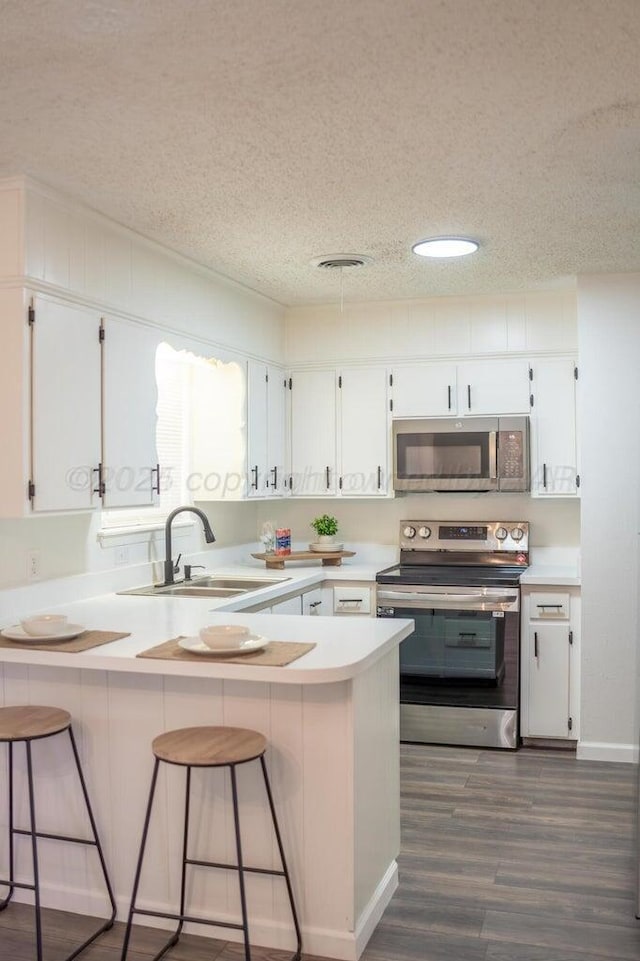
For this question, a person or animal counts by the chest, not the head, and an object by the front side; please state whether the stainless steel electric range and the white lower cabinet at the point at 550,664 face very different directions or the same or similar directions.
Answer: same or similar directions

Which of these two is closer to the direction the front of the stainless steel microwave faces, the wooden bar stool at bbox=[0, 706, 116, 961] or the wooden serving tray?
the wooden bar stool

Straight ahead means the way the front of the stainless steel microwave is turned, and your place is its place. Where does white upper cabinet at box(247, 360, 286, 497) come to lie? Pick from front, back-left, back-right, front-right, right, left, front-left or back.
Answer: right

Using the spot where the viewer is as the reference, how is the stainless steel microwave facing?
facing the viewer

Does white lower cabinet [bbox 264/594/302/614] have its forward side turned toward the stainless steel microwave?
no

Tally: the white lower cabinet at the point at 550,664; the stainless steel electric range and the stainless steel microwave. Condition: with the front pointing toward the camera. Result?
3

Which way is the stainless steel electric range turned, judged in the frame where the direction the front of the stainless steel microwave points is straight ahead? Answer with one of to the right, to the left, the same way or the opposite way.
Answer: the same way

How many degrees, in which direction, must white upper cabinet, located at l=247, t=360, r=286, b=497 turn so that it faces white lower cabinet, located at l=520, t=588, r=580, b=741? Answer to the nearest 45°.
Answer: approximately 45° to its left

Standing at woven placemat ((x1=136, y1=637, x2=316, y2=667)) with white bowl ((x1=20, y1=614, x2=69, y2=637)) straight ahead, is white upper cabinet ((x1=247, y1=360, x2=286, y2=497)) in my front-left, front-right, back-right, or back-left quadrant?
front-right

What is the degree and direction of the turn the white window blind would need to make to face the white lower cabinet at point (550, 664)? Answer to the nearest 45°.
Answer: approximately 45° to its left

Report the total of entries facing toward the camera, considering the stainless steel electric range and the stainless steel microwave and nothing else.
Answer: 2

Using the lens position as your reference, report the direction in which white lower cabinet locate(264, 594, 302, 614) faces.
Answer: facing the viewer and to the right of the viewer

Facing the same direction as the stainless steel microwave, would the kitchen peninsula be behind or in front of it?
in front

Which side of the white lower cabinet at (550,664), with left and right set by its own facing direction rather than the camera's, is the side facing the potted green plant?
right

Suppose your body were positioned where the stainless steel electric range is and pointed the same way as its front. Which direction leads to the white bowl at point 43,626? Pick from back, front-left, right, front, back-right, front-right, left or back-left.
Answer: front-right
